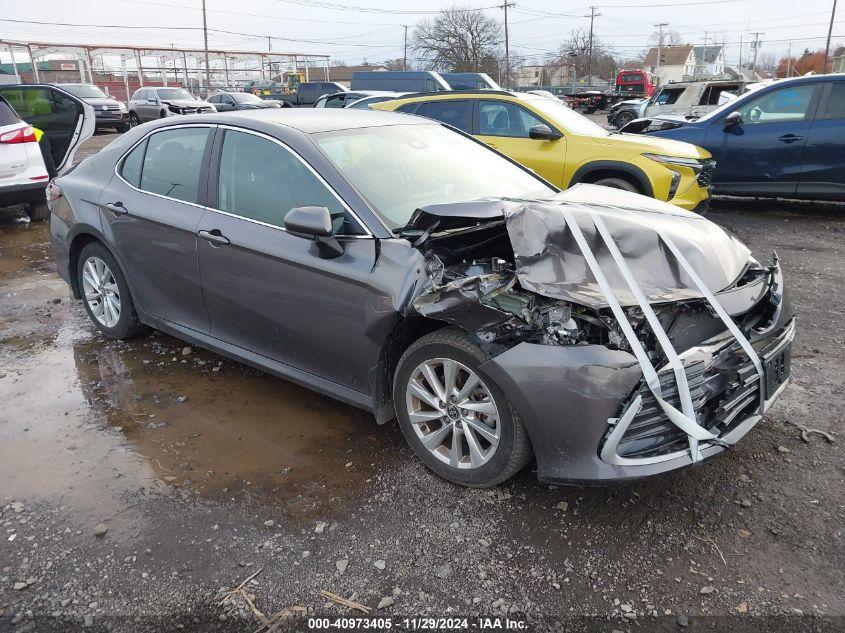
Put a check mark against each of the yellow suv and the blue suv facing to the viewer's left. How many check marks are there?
1

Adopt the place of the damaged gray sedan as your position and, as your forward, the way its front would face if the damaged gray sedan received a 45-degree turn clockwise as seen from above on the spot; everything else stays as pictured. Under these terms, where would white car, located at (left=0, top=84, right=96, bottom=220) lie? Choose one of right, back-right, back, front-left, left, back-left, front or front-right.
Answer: back-right

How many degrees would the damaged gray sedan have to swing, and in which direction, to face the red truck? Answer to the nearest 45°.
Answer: approximately 135° to its left

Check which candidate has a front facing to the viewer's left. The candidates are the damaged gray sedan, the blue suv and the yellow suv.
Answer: the blue suv

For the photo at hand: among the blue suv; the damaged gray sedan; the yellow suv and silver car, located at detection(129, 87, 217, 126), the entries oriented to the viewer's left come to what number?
1

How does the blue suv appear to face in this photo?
to the viewer's left

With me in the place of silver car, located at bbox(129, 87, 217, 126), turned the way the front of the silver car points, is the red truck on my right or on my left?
on my left

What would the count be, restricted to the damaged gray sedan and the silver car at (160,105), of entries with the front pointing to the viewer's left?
0

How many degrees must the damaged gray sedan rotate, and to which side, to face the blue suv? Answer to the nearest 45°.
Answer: approximately 90° to its left

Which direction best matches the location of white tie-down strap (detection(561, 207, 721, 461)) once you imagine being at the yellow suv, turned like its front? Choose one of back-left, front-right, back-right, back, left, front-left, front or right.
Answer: front-right

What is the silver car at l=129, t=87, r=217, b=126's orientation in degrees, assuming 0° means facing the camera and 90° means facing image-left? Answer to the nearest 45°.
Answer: approximately 315°

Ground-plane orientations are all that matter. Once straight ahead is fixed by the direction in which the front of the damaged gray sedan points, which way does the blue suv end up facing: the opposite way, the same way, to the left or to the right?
the opposite way

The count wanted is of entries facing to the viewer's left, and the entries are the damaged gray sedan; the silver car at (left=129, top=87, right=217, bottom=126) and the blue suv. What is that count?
1
